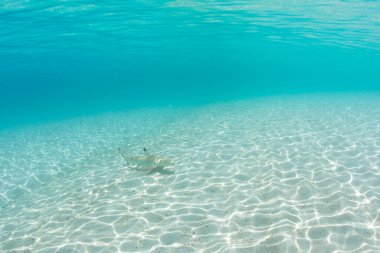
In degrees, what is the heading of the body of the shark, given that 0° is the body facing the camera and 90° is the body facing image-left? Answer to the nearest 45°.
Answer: approximately 270°
